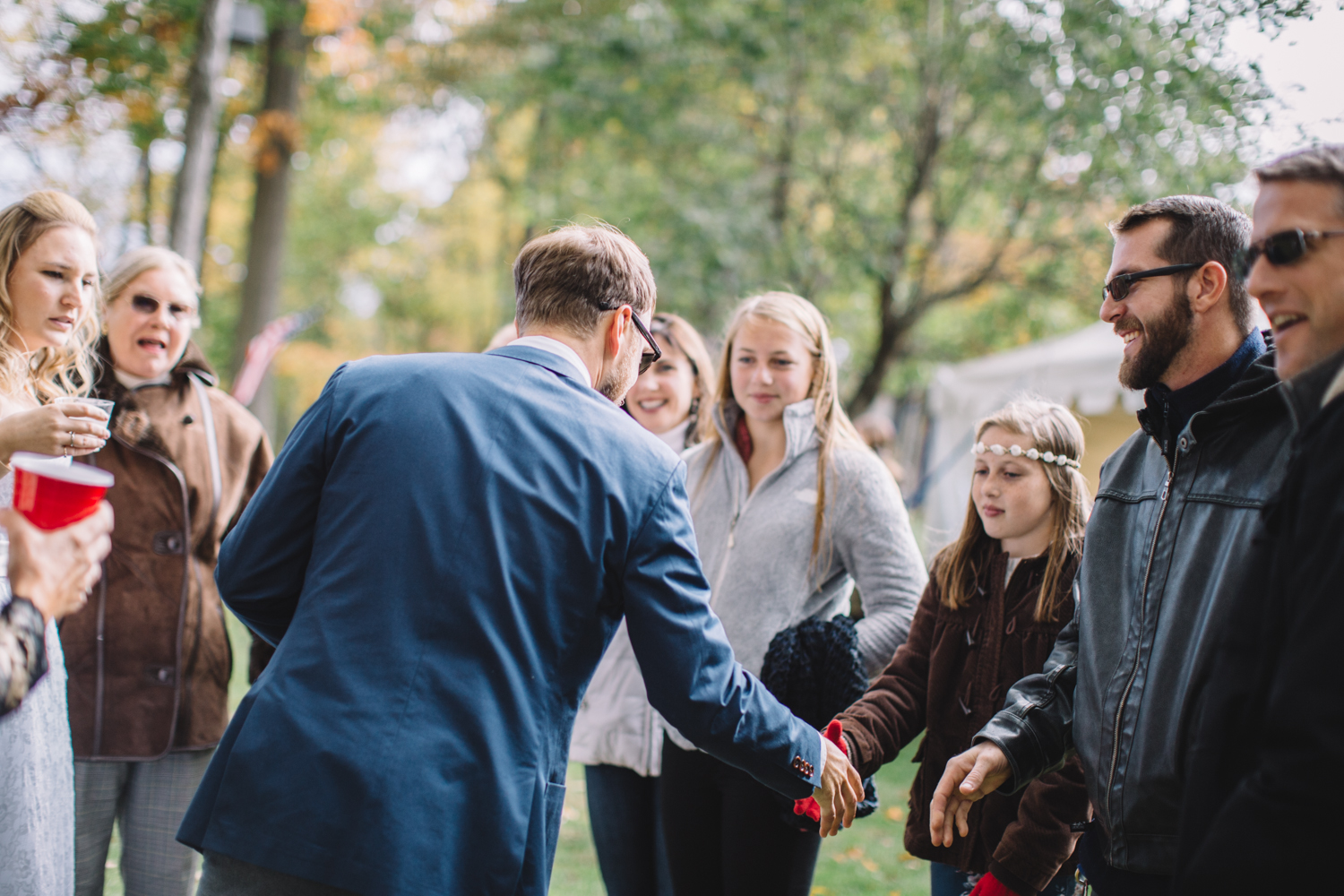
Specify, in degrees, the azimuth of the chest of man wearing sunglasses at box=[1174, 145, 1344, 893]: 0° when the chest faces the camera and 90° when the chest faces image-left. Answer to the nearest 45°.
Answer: approximately 45°

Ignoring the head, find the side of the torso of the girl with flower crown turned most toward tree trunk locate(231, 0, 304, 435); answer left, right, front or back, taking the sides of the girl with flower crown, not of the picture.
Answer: right

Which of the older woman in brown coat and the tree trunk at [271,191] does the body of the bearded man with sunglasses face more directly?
the older woman in brown coat

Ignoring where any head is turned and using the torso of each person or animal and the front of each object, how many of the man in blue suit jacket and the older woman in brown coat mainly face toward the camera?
1

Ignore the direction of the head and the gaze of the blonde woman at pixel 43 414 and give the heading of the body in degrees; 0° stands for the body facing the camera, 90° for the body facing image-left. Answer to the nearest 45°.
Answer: approximately 315°

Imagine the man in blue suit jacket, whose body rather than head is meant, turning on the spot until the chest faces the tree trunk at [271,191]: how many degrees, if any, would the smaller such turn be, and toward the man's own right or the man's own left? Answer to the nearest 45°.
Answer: approximately 45° to the man's own left

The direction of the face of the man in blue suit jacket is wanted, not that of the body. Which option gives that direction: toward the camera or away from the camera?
away from the camera

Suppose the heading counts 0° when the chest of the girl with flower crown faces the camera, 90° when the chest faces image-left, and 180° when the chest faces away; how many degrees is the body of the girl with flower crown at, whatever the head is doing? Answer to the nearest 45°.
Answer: approximately 45°
